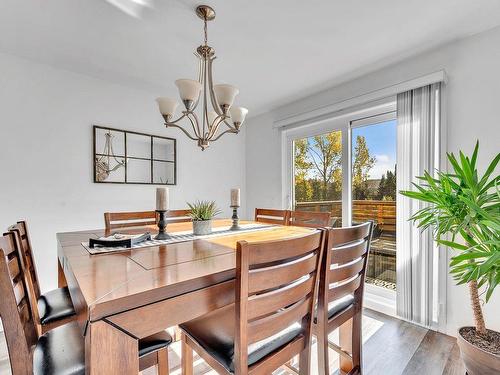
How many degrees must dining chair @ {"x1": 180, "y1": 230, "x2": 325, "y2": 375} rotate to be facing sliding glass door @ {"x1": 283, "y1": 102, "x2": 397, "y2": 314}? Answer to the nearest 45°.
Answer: approximately 90° to its right

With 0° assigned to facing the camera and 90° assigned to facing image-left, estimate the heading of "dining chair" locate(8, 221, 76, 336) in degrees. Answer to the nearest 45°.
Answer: approximately 270°

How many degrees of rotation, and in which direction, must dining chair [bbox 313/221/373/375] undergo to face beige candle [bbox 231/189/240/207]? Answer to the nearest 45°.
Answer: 0° — it already faces it

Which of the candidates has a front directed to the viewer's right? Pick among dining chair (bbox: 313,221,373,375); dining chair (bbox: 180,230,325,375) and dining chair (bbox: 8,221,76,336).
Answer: dining chair (bbox: 8,221,76,336)

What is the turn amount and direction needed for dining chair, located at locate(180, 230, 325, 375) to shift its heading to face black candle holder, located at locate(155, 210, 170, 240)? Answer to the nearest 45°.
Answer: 0° — it already faces it

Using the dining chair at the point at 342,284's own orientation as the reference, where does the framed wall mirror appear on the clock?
The framed wall mirror is roughly at 11 o'clock from the dining chair.

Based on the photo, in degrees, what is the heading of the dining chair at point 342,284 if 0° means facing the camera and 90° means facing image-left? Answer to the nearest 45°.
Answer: approximately 135°

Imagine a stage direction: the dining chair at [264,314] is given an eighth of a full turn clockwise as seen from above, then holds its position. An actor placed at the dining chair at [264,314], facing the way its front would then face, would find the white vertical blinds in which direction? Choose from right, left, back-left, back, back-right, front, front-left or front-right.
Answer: front-right
